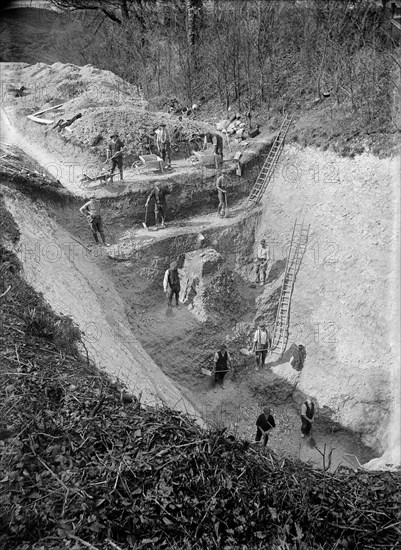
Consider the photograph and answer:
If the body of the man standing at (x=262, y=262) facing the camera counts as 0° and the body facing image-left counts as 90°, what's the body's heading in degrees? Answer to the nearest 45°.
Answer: approximately 45°

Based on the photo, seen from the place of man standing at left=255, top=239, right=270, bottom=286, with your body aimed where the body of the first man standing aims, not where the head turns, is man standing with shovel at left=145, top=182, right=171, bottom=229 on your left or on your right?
on your right

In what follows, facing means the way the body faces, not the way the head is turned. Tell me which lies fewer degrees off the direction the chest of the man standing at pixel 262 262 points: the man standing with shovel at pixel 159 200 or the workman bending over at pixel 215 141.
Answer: the man standing with shovel

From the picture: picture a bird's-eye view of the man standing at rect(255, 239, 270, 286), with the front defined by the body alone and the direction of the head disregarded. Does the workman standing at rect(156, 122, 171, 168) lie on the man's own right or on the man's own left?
on the man's own right

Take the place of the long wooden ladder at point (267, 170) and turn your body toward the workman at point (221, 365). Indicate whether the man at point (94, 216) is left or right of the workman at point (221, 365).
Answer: right

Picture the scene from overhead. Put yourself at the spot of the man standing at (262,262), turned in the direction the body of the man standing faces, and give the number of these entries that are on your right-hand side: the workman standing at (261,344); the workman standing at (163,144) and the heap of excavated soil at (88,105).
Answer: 2

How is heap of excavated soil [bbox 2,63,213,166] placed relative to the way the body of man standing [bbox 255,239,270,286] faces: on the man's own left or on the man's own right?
on the man's own right

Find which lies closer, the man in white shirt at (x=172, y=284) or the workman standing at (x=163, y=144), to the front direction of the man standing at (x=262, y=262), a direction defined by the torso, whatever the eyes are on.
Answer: the man in white shirt

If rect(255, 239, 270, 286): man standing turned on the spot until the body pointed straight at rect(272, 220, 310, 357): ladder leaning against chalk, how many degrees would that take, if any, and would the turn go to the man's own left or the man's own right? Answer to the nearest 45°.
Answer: approximately 90° to the man's own left
